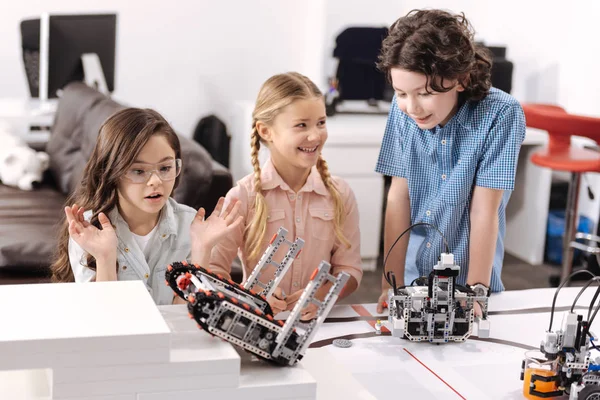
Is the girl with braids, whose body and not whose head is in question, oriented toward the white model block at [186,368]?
yes

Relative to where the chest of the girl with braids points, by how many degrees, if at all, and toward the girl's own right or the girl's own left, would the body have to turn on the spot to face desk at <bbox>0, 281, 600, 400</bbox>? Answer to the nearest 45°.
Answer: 0° — they already face it

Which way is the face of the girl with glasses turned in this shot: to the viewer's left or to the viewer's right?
to the viewer's right

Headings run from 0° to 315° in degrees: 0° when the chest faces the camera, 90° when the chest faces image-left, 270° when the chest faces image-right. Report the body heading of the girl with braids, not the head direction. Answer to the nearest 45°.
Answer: approximately 0°

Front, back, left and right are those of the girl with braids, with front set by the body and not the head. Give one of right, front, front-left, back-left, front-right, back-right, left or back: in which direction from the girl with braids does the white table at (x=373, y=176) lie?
back

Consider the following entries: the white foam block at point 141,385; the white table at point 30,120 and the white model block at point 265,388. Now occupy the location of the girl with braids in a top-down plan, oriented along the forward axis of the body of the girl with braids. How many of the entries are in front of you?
2

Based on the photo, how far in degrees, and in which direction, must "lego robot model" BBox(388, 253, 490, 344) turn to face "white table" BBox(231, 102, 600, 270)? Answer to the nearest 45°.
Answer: approximately 180°

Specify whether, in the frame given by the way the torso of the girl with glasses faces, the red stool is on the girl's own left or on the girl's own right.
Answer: on the girl's own left

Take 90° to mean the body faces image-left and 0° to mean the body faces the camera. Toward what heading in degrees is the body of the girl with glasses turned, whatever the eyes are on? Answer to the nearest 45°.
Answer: approximately 315°

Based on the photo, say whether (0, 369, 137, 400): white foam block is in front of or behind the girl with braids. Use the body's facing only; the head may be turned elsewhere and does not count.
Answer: in front

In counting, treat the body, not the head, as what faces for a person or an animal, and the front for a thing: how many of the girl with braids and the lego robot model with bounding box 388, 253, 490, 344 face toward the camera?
2

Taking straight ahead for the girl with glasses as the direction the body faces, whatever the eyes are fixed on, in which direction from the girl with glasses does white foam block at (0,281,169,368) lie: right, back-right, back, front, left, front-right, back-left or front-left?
front-right
